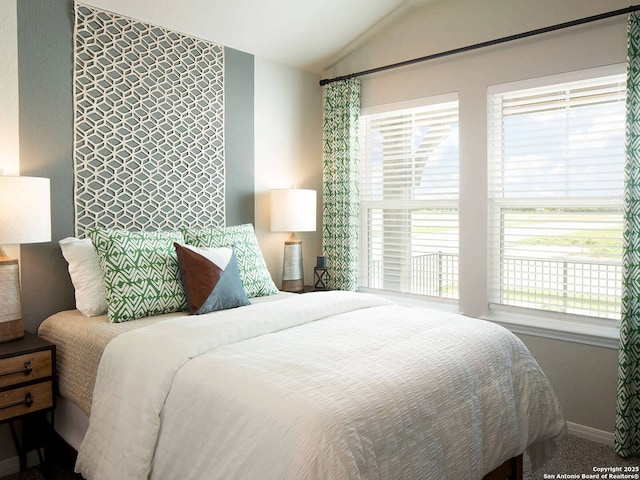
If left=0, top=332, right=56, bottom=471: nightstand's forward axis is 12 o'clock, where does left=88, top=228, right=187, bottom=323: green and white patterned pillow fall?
The green and white patterned pillow is roughly at 10 o'clock from the nightstand.

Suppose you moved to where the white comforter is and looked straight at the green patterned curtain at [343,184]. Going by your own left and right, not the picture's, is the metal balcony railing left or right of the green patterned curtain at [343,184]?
right

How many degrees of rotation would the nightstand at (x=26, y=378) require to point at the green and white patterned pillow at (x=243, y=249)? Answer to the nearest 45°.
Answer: approximately 45° to its left

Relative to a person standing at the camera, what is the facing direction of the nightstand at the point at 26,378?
facing the viewer and to the right of the viewer

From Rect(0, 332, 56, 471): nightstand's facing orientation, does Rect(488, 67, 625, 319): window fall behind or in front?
in front

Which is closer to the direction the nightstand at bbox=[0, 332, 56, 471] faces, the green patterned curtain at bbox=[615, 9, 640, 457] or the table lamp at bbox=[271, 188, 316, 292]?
the green patterned curtain

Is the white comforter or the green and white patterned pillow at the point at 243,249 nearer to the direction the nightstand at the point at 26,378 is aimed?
the white comforter

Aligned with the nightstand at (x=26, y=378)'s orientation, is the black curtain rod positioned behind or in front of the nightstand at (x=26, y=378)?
in front

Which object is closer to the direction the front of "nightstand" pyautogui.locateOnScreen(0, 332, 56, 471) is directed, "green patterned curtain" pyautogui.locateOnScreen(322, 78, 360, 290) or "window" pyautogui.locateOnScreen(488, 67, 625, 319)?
the window

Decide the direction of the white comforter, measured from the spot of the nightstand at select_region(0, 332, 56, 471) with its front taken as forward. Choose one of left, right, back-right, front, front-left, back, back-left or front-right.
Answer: front

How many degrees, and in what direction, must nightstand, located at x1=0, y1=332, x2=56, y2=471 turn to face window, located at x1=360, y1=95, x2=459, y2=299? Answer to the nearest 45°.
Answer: approximately 45° to its left

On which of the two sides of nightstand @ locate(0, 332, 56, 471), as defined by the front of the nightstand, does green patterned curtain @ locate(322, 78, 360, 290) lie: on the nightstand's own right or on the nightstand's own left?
on the nightstand's own left
